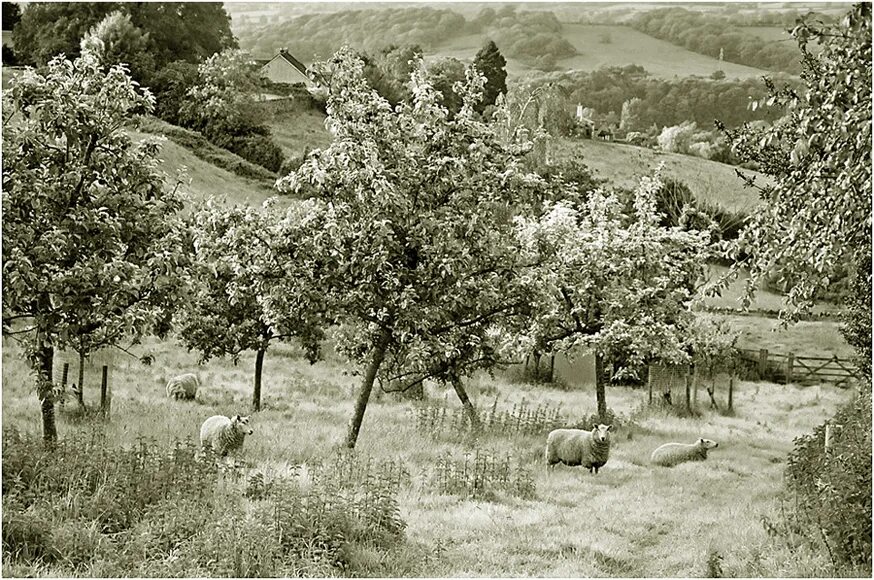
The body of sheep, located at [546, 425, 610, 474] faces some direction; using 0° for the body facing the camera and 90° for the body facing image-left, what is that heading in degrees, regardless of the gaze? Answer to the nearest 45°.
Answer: approximately 315°

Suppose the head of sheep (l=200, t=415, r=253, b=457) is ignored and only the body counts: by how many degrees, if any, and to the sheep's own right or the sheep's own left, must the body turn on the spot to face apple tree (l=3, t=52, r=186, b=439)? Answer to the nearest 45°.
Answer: approximately 180°

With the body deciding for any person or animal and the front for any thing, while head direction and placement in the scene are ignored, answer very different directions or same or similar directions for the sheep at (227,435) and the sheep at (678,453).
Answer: same or similar directions

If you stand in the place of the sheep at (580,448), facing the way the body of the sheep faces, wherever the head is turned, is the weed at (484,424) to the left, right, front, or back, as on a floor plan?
back

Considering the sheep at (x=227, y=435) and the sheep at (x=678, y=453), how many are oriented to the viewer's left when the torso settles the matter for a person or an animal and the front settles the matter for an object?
0

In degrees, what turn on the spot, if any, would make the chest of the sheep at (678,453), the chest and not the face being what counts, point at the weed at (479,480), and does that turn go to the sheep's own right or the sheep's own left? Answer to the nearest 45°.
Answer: approximately 135° to the sheep's own right

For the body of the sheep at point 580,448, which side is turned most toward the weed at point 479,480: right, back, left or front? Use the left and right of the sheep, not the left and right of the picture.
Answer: right

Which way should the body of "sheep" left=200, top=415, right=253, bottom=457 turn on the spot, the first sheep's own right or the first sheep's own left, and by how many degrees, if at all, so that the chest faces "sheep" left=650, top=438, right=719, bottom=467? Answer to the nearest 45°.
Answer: approximately 45° to the first sheep's own left

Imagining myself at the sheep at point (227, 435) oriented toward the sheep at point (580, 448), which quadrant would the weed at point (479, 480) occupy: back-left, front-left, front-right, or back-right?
front-right

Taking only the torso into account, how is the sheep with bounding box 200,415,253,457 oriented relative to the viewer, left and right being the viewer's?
facing the viewer and to the right of the viewer

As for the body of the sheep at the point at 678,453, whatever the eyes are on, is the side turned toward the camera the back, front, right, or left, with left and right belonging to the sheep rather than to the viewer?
right

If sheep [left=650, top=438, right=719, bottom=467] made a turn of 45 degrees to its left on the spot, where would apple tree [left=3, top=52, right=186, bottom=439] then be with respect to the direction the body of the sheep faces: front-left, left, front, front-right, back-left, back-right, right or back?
back
